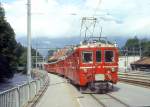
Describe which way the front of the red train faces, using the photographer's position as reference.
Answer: facing the viewer and to the right of the viewer

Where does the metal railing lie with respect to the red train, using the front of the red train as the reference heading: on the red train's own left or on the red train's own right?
on the red train's own right
